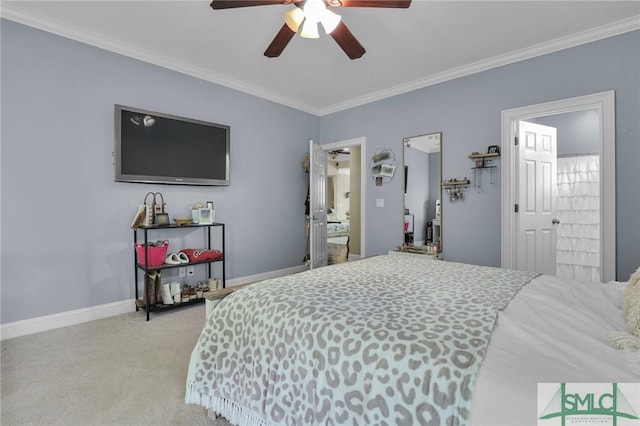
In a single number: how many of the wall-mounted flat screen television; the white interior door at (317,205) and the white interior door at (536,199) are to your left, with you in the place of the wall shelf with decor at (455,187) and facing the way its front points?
1

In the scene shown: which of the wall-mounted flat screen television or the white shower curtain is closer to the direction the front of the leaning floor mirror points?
the wall-mounted flat screen television

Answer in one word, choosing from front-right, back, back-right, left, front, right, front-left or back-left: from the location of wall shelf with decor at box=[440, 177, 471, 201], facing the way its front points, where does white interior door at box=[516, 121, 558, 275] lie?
left

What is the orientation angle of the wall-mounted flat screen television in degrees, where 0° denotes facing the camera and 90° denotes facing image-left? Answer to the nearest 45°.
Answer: approximately 315°

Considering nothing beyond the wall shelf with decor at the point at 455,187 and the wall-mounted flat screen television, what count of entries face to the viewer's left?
0

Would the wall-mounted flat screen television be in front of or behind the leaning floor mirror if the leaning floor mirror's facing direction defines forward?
in front

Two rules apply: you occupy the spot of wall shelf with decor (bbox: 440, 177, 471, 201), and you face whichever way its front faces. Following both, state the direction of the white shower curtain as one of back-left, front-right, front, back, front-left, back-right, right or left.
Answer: back-left

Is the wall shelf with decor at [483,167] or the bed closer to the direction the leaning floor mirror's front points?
the bed

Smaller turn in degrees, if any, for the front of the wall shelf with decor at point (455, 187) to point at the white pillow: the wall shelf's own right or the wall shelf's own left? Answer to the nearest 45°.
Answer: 0° — it already faces it

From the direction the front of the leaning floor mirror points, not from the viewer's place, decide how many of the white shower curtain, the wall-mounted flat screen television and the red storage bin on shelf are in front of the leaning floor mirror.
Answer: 2

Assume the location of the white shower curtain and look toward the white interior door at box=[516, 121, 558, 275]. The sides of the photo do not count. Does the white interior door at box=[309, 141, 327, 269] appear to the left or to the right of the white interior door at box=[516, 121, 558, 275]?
right

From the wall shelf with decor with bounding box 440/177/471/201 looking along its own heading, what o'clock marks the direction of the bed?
The bed is roughly at 12 o'clock from the wall shelf with decor.
